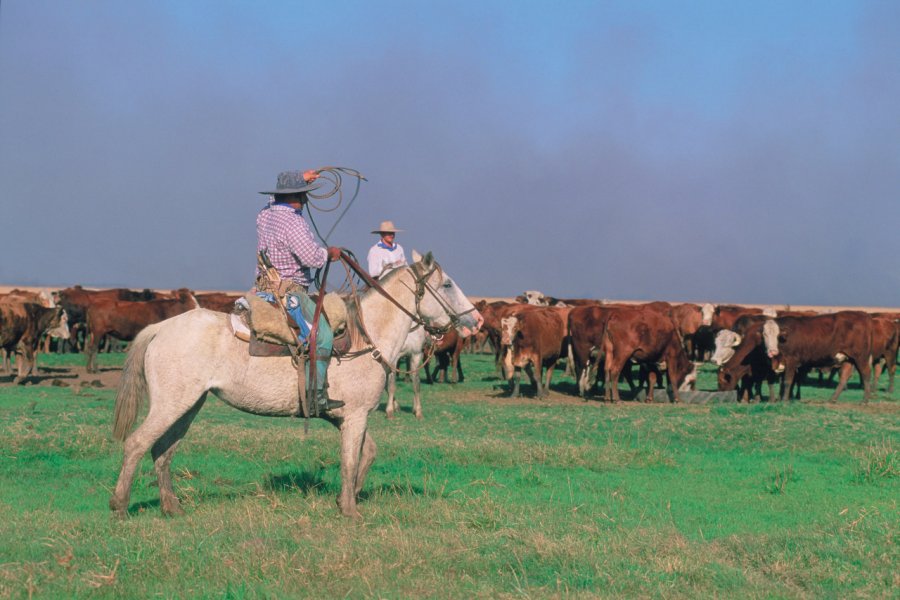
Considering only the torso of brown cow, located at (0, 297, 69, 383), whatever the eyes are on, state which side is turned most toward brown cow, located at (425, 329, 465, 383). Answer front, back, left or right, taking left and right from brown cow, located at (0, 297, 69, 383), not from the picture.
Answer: front

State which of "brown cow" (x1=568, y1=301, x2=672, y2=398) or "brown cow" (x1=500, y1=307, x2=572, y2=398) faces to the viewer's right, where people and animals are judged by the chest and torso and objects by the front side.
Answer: "brown cow" (x1=568, y1=301, x2=672, y2=398)

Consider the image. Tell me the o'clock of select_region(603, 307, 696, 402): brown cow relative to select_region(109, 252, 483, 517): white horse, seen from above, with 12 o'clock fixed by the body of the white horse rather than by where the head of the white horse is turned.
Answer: The brown cow is roughly at 10 o'clock from the white horse.

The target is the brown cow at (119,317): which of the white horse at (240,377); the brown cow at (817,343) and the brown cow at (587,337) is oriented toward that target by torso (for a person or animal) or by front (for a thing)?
the brown cow at (817,343)

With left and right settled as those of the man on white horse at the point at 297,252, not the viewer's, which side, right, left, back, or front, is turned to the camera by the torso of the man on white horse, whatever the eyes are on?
right

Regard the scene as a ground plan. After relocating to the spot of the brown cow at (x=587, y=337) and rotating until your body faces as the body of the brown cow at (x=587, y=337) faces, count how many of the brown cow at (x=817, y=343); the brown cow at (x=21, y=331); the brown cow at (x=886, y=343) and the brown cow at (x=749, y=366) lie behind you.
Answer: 1

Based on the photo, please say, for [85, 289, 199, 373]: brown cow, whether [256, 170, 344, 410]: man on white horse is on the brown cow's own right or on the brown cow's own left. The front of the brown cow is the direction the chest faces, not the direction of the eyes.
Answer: on the brown cow's own right

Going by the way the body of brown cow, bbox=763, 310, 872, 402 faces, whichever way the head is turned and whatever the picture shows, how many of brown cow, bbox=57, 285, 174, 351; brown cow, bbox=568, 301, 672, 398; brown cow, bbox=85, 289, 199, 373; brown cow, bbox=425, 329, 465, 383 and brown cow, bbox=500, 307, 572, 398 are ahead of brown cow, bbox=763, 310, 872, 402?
5

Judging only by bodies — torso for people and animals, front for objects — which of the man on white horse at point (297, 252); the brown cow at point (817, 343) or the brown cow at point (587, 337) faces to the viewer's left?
the brown cow at point (817, 343)

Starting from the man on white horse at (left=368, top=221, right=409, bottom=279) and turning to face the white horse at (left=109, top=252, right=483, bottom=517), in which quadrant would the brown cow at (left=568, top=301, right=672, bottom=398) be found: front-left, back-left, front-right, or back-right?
back-left

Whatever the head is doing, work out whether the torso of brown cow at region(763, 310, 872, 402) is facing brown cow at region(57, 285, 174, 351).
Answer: yes

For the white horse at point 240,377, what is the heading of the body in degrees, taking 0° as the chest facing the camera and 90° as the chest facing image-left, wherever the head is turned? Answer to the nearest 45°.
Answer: approximately 270°

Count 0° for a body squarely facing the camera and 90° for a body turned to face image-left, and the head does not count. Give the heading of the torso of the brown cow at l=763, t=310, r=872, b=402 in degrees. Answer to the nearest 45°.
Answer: approximately 90°
